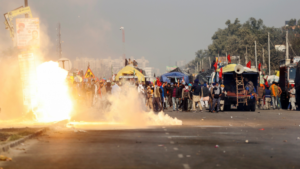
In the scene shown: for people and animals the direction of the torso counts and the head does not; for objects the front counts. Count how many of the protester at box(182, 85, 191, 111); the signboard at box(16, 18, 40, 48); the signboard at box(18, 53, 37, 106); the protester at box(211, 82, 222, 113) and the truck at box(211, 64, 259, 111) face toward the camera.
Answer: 4

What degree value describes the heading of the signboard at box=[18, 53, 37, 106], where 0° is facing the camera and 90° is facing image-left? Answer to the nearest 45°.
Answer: approximately 0°

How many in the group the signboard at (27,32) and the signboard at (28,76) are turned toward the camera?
2
